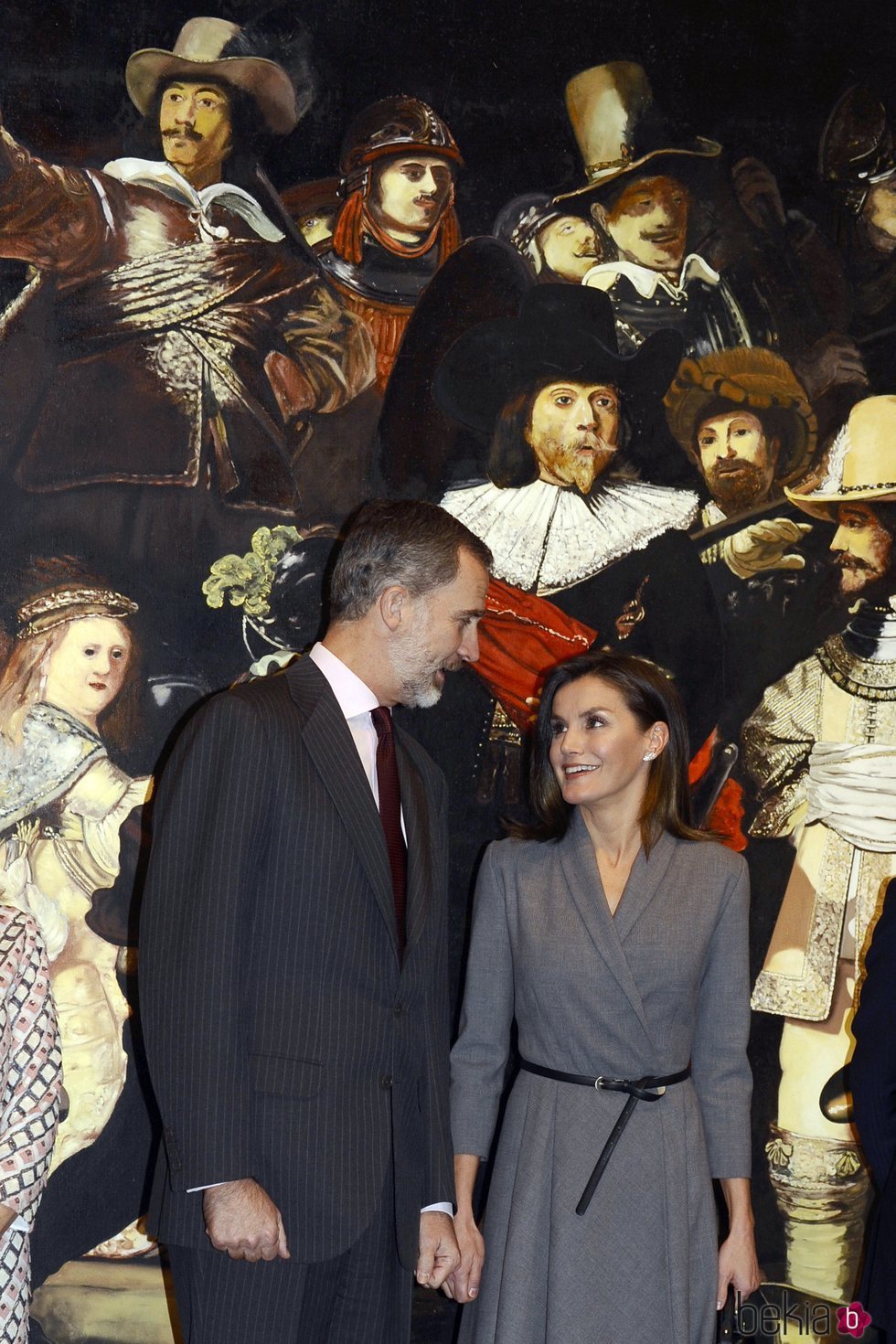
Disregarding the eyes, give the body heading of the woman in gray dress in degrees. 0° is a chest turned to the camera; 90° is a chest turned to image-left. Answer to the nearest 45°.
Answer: approximately 0°

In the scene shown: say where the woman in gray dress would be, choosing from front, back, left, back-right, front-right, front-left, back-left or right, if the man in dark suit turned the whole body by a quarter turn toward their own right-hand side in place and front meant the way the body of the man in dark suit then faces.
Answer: back

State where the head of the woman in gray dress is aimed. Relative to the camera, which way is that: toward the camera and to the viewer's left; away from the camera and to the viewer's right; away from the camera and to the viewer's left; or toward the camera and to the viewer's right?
toward the camera and to the viewer's left

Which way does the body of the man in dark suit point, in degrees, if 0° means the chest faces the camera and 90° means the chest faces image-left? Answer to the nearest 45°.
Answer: approximately 315°

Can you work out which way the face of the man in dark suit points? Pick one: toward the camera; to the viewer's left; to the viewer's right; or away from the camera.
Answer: to the viewer's right
